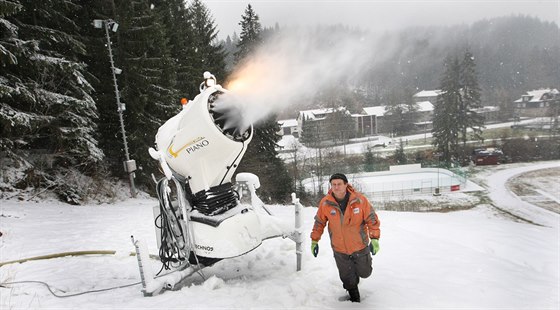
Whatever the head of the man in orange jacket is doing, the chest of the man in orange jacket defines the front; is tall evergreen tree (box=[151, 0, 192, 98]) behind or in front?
behind

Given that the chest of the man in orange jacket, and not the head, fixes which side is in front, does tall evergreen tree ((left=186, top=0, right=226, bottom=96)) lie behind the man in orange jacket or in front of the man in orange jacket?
behind

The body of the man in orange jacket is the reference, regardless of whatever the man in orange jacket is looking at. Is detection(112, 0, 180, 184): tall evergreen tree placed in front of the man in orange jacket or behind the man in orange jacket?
behind

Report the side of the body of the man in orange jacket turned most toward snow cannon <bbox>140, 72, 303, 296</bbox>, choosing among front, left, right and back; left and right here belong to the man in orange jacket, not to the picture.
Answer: right

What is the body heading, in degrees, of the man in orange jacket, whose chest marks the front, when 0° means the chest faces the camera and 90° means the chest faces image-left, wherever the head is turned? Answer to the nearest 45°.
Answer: approximately 0°

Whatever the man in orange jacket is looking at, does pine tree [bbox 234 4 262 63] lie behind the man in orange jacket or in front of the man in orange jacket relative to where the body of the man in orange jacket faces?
behind

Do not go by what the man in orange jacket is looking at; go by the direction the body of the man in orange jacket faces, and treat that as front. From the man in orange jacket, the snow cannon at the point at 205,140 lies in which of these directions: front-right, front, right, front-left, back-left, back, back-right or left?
right

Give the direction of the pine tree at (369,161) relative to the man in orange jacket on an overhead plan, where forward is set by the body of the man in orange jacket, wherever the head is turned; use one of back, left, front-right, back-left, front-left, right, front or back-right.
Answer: back
